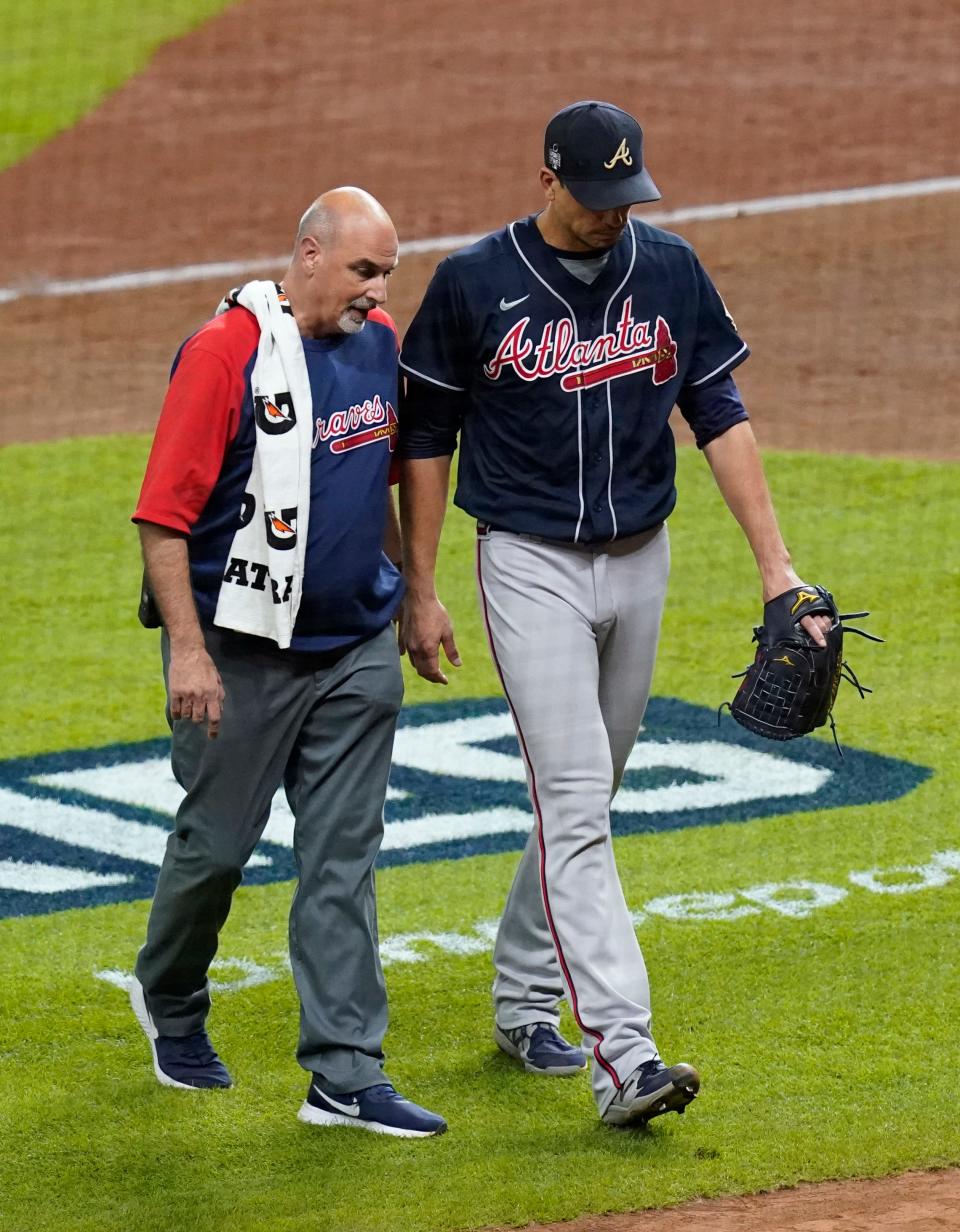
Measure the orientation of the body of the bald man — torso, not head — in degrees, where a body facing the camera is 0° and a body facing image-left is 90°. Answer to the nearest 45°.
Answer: approximately 315°
